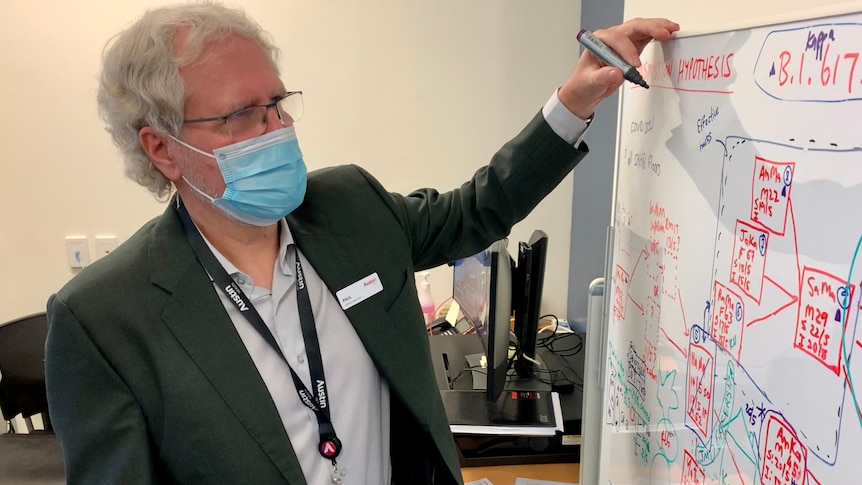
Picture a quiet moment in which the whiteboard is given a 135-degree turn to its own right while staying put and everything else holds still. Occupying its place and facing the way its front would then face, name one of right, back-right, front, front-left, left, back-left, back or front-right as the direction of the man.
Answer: left

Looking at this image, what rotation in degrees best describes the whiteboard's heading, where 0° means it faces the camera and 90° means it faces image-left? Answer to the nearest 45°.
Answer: approximately 45°

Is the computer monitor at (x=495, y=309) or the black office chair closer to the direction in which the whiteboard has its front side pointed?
the black office chair

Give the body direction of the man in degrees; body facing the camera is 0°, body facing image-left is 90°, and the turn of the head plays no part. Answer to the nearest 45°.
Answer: approximately 315°

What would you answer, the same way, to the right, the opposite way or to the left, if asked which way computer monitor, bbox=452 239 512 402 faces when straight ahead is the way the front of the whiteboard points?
the same way

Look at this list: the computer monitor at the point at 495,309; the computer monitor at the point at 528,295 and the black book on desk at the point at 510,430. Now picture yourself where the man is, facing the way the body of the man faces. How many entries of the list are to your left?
3

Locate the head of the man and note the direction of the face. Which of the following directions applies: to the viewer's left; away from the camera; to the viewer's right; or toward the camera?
to the viewer's right

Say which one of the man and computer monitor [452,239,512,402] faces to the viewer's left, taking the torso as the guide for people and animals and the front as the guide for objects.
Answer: the computer monitor

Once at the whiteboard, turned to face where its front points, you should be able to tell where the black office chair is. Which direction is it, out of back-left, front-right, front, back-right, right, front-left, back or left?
front-right

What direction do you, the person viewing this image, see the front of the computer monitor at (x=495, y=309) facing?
facing to the left of the viewer

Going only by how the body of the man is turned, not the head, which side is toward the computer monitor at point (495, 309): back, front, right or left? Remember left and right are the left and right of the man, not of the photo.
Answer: left

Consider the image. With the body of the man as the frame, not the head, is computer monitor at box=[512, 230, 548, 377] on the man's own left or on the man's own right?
on the man's own left

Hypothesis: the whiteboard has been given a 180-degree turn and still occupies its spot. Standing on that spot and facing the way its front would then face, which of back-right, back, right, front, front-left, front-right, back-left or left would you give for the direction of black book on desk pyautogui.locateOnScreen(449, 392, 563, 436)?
left

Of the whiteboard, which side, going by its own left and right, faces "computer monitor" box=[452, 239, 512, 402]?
right

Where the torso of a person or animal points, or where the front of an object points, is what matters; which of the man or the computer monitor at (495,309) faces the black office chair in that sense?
the computer monitor
